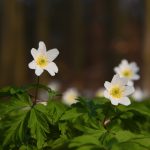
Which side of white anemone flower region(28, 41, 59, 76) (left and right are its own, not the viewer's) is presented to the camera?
front

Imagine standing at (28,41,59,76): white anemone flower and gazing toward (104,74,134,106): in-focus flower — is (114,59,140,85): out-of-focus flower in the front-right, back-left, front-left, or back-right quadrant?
front-left

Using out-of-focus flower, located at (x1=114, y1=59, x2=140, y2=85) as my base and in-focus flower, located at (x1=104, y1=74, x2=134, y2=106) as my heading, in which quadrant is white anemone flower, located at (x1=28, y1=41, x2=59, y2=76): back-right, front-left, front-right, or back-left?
front-right

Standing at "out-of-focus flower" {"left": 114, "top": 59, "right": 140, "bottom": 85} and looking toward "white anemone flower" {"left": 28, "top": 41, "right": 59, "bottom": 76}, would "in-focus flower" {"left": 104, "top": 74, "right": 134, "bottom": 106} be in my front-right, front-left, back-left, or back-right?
front-left

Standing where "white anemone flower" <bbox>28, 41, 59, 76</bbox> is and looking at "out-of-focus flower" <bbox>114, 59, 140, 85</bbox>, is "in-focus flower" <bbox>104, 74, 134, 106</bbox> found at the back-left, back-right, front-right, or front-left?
front-right

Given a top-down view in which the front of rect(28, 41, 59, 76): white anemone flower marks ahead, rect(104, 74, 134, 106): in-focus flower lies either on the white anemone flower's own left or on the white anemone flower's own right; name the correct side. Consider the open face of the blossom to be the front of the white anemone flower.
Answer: on the white anemone flower's own left
